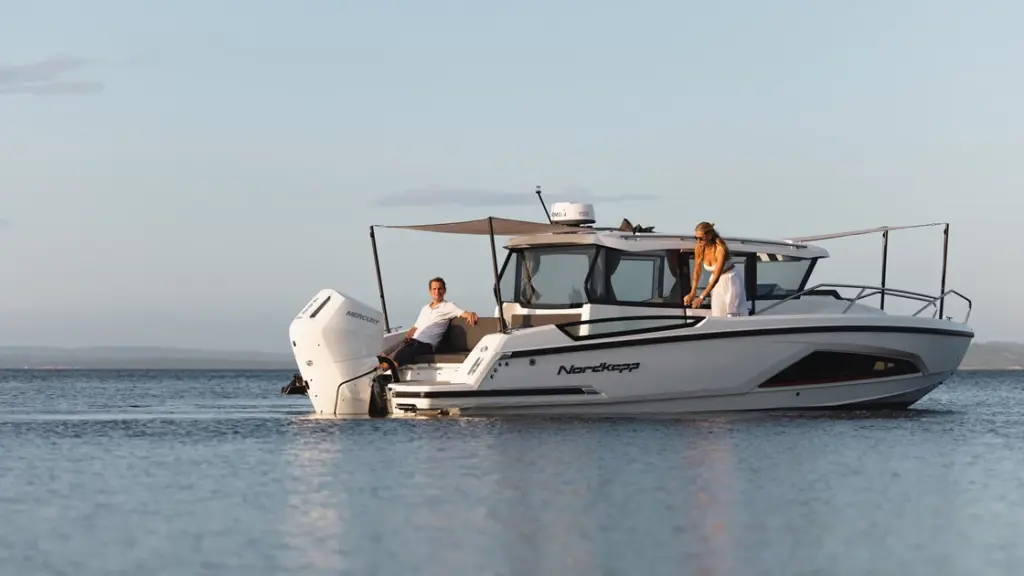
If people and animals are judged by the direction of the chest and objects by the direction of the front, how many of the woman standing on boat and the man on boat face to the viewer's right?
0

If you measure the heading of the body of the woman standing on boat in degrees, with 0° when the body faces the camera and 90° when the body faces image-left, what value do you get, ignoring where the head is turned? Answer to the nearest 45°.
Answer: approximately 45°

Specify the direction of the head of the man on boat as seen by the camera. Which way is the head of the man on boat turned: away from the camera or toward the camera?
toward the camera

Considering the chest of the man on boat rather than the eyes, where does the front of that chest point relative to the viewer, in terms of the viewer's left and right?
facing the viewer and to the left of the viewer

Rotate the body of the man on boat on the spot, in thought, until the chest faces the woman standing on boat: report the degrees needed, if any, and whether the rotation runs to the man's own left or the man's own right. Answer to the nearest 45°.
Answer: approximately 135° to the man's own left

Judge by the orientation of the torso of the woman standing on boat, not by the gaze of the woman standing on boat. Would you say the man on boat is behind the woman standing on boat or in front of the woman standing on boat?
in front

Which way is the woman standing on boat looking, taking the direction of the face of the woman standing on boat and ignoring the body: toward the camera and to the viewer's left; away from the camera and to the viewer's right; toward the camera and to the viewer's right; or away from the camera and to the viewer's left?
toward the camera and to the viewer's left

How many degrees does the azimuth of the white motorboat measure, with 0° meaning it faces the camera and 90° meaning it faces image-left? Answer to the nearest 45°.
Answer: approximately 270°

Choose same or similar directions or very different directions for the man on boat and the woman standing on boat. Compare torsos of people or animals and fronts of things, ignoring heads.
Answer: same or similar directions
